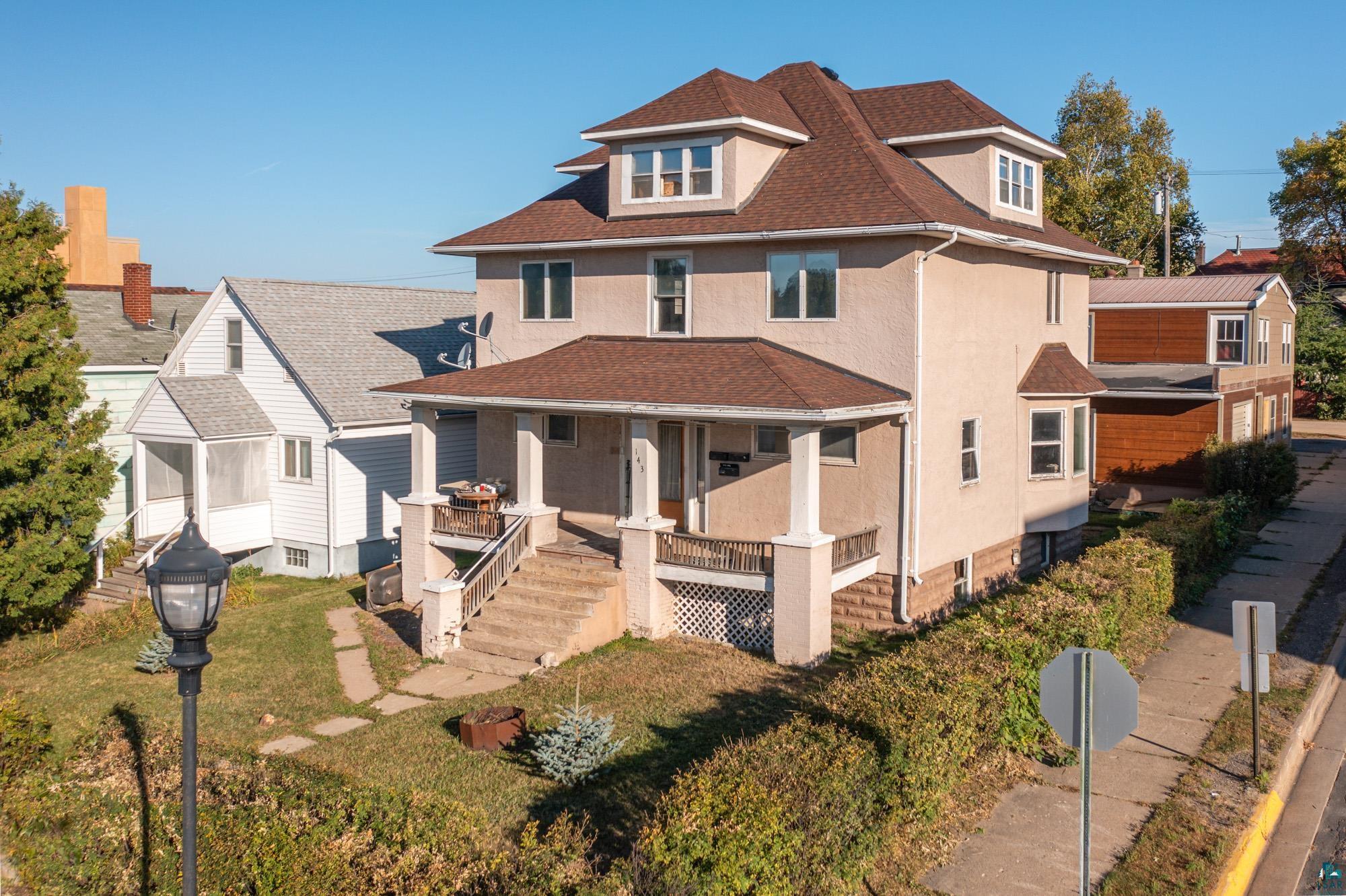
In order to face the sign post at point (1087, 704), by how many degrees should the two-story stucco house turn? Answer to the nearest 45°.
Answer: approximately 45° to its left

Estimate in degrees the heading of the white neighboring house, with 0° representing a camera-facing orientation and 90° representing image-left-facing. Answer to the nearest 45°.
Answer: approximately 45°

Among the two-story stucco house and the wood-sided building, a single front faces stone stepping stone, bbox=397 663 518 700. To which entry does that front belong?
the two-story stucco house

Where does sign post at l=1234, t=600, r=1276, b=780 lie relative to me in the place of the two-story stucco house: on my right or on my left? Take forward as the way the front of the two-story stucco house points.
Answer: on my left

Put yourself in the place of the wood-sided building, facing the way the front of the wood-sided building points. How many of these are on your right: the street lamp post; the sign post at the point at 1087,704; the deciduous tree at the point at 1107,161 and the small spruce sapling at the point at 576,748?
3

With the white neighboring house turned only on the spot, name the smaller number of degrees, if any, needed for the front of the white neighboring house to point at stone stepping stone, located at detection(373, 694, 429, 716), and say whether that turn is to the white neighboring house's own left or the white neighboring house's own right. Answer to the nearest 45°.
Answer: approximately 45° to the white neighboring house's own left

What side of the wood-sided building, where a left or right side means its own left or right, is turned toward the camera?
right

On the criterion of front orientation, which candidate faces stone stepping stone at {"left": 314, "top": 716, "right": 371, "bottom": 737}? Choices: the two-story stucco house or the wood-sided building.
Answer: the two-story stucco house

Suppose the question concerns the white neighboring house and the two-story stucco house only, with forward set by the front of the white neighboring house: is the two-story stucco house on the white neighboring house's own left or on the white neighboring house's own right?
on the white neighboring house's own left

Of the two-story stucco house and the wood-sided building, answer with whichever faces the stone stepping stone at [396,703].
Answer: the two-story stucco house

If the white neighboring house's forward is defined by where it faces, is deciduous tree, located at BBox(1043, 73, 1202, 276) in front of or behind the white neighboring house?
behind
